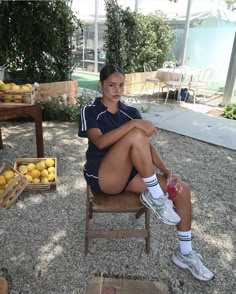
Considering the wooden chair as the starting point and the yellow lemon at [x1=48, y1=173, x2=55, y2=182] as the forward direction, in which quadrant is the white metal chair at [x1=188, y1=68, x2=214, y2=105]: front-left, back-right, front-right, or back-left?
front-right

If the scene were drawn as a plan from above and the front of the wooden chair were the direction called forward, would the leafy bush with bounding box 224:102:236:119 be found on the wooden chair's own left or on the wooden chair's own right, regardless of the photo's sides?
on the wooden chair's own left

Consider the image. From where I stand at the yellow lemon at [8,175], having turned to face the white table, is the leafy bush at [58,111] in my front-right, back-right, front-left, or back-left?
front-left

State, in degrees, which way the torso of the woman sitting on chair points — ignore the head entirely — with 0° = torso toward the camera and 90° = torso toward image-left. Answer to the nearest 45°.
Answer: approximately 315°

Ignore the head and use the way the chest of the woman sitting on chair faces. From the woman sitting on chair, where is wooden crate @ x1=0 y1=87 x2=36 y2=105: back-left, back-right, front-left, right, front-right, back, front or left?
back

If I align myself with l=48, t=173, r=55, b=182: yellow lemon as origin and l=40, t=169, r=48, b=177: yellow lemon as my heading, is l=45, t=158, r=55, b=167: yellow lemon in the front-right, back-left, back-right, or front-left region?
front-right

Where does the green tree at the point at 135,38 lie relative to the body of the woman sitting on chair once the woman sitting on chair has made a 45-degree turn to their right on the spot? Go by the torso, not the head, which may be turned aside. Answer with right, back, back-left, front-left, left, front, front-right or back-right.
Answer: back

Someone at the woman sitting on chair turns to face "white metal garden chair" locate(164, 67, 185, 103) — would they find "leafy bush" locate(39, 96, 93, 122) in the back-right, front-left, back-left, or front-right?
front-left

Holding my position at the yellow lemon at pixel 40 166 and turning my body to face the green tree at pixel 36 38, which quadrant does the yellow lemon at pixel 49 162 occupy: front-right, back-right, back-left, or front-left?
front-right

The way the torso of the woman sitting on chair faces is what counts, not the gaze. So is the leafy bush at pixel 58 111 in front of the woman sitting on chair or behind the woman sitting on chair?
behind
